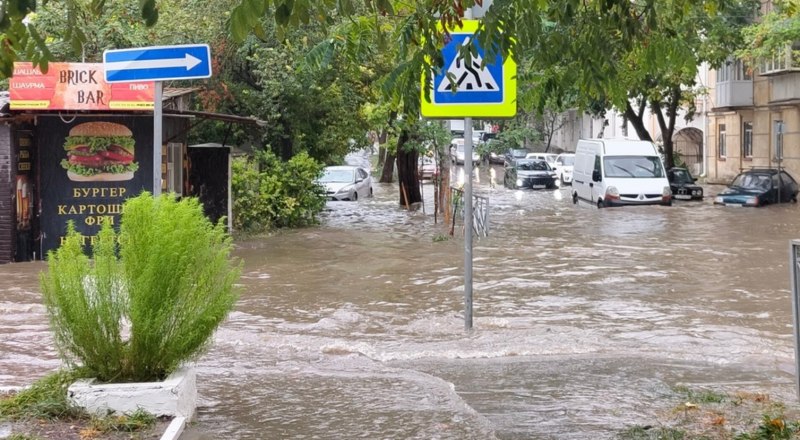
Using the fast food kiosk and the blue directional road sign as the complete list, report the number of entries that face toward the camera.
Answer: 2

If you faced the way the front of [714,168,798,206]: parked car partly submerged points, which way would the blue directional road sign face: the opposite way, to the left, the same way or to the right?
to the left

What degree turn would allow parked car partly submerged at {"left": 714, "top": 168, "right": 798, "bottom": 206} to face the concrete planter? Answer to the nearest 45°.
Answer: approximately 45° to its left

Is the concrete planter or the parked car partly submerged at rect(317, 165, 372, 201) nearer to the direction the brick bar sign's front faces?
the concrete planter

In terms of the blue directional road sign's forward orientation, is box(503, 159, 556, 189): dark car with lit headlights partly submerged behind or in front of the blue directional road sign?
behind

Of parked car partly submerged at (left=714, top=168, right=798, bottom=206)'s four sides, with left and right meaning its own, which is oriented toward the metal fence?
front

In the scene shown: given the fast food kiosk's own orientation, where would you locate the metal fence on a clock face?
The metal fence is roughly at 8 o'clock from the fast food kiosk.

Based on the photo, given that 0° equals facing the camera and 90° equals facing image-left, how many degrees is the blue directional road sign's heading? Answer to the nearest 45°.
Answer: approximately 0°

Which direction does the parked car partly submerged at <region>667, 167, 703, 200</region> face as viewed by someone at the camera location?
facing the viewer and to the right of the viewer

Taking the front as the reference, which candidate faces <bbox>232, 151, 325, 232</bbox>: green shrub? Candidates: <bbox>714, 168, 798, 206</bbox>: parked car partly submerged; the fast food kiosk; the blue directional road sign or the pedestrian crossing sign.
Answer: the parked car partly submerged

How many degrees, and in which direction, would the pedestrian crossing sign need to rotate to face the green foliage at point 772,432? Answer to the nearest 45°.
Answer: approximately 45° to its left

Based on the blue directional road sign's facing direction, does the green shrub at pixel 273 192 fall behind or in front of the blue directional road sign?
behind

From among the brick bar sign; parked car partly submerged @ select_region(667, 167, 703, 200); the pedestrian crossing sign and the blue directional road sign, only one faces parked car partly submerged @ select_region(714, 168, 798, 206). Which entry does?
parked car partly submerged @ select_region(667, 167, 703, 200)

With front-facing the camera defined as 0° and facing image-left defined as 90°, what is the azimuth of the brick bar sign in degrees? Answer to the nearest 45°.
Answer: approximately 0°

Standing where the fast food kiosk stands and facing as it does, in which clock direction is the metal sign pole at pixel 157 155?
The metal sign pole is roughly at 12 o'clock from the fast food kiosk.
